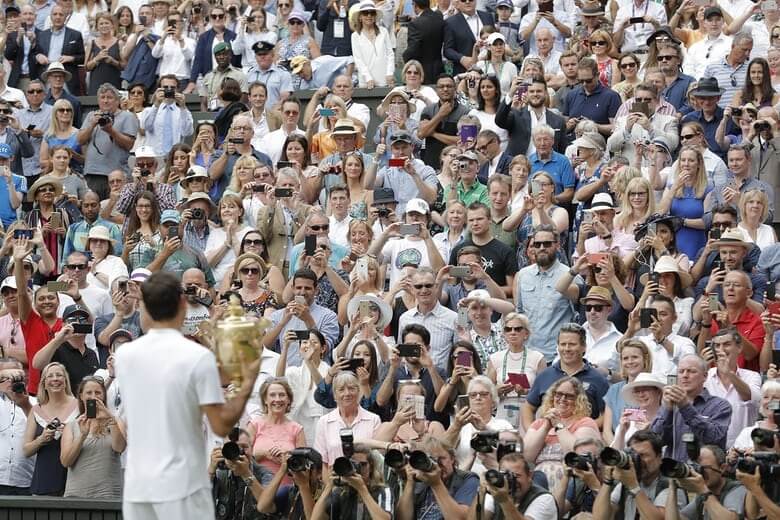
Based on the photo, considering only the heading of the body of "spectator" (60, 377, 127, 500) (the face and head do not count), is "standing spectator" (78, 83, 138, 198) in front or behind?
behind

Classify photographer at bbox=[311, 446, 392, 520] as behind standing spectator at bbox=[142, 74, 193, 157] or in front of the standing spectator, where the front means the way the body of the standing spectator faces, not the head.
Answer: in front

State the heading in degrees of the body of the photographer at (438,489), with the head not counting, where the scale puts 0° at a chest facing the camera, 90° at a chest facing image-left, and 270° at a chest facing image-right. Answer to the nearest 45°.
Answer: approximately 45°

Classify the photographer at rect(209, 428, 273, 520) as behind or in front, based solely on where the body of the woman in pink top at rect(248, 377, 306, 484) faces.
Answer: in front

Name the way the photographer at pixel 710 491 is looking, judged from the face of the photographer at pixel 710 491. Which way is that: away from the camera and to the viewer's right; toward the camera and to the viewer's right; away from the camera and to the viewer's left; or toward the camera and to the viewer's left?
toward the camera and to the viewer's left

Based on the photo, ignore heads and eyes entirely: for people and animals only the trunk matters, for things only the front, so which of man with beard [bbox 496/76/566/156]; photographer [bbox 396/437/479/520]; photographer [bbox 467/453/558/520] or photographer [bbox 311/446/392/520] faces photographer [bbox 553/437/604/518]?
the man with beard

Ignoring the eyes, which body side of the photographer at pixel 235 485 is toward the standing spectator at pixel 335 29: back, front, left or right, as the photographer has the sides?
back

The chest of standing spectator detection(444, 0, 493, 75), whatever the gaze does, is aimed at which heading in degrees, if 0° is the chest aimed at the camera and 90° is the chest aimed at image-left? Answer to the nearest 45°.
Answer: approximately 315°

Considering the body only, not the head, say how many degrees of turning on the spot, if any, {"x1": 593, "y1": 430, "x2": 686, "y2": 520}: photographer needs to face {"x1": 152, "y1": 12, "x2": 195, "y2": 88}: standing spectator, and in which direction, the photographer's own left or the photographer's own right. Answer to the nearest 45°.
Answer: approximately 90° to the photographer's own right

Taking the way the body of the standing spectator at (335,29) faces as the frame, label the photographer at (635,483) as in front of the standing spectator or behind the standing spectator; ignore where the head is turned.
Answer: in front

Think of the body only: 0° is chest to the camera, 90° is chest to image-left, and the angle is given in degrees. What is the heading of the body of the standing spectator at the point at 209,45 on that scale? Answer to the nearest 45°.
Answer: approximately 0°
